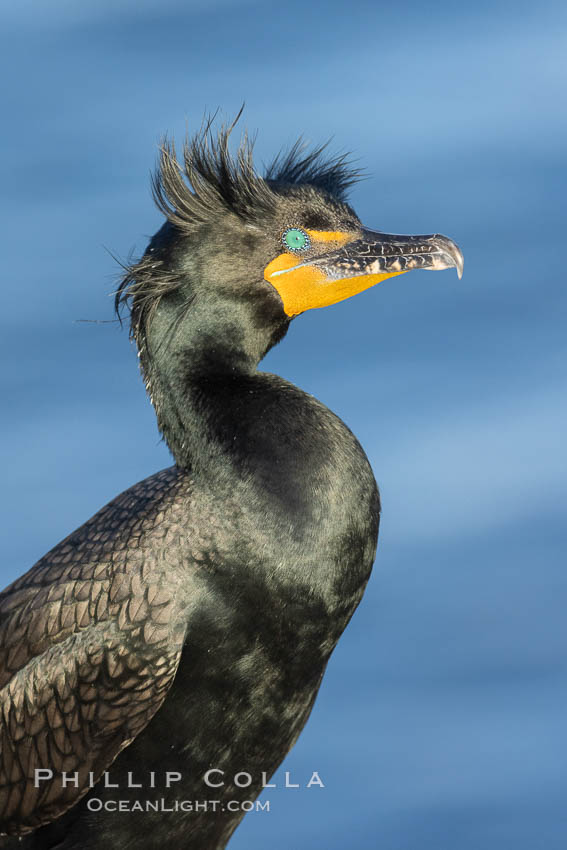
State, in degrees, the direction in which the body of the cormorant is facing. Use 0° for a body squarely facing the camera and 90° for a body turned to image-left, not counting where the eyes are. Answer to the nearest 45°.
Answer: approximately 270°
